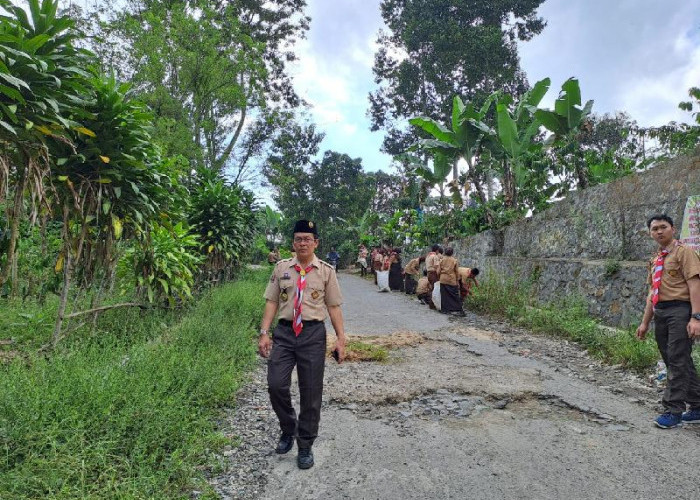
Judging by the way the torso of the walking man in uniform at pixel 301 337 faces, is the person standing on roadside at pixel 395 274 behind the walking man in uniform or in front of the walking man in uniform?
behind

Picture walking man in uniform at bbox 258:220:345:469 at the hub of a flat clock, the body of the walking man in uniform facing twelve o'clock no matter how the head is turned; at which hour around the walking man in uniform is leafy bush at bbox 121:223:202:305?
The leafy bush is roughly at 5 o'clock from the walking man in uniform.

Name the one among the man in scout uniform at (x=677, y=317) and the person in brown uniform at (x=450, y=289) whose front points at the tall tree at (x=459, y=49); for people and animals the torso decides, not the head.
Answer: the person in brown uniform

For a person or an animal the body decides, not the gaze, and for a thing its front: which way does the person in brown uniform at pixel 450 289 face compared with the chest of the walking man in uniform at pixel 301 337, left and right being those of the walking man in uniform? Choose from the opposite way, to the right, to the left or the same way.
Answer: the opposite way

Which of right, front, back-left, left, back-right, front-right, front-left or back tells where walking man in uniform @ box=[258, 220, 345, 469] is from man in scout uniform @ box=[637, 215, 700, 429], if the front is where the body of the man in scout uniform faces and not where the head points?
front

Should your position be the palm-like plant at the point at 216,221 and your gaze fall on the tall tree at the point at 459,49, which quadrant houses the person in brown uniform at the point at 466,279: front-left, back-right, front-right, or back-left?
front-right

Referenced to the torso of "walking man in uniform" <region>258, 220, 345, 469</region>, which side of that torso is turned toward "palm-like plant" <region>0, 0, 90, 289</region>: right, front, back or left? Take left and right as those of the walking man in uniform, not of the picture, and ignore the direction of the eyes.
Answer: right

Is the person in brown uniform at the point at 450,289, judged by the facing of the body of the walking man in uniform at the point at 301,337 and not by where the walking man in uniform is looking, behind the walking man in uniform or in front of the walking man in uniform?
behind

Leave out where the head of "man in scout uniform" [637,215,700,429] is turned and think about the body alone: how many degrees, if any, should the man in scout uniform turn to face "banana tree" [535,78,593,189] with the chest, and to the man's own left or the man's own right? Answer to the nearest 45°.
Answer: approximately 135° to the man's own right

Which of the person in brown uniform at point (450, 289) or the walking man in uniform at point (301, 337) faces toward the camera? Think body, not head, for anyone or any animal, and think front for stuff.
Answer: the walking man in uniform

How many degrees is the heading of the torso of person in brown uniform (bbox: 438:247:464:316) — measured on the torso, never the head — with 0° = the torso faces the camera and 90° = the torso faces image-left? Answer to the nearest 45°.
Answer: approximately 180°

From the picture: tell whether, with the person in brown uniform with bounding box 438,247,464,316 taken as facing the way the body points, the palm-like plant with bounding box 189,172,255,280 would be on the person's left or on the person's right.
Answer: on the person's left

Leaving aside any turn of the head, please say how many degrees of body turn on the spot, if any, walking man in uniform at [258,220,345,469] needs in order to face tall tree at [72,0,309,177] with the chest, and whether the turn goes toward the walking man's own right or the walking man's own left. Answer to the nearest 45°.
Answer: approximately 180°

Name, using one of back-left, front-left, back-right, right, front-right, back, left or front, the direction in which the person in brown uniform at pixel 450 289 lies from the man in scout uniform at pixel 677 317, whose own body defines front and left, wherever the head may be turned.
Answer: right

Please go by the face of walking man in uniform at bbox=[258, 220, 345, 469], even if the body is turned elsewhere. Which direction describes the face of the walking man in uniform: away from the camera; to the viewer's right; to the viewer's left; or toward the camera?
toward the camera

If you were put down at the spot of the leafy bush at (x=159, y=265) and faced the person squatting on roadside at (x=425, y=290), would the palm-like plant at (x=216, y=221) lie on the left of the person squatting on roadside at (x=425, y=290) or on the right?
left
